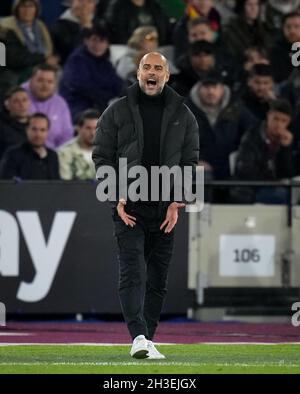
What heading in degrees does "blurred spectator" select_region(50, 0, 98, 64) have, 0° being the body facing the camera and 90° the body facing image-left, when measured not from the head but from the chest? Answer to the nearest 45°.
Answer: approximately 315°

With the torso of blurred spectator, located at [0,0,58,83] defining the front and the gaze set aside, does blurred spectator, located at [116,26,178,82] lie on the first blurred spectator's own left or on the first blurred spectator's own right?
on the first blurred spectator's own left

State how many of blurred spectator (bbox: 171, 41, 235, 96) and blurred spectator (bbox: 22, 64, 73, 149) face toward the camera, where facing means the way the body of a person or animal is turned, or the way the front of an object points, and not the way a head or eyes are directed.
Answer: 2

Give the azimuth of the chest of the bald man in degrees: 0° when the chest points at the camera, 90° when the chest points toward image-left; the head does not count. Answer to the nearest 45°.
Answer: approximately 0°
